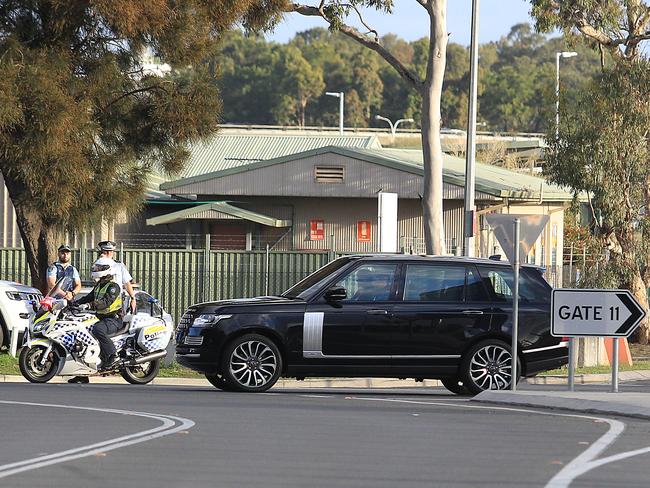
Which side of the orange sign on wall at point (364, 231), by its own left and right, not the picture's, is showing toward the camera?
front

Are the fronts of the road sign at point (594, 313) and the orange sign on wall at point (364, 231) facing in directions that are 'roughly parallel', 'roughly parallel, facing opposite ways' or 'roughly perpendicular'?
roughly parallel

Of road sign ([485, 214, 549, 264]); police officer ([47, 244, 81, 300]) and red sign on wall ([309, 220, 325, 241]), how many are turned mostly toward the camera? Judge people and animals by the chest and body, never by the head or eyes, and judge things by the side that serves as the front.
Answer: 2

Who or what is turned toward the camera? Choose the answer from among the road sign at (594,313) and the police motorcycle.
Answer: the road sign

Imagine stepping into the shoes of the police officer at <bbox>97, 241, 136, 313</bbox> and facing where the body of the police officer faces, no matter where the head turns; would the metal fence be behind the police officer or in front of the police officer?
behind

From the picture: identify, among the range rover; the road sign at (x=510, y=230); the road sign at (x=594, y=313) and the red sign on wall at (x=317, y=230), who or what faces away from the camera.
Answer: the road sign at (x=510, y=230)

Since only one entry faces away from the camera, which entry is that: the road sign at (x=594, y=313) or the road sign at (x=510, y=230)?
the road sign at (x=510, y=230)

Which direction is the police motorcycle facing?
to the viewer's left

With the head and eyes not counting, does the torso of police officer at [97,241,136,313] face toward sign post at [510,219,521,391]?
no

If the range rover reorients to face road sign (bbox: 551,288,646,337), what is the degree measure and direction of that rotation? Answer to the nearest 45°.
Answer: approximately 180°

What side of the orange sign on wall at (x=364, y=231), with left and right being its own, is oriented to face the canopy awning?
right

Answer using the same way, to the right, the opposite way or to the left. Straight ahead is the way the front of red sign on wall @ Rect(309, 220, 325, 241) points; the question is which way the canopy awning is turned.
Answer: the same way

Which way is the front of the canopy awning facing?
toward the camera

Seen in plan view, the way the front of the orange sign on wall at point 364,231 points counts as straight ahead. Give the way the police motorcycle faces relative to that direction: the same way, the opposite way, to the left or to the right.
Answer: to the right
